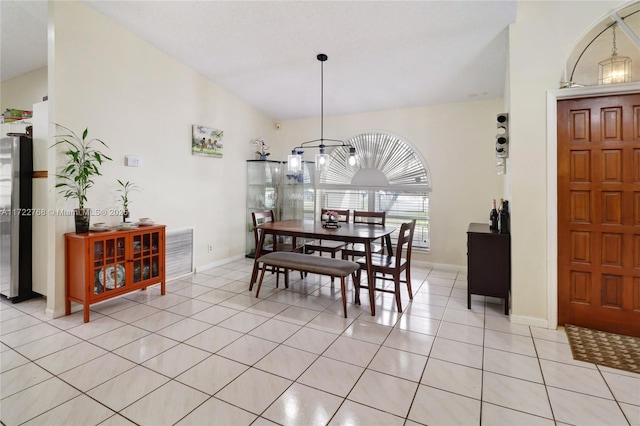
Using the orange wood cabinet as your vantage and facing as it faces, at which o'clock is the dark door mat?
The dark door mat is roughly at 12 o'clock from the orange wood cabinet.

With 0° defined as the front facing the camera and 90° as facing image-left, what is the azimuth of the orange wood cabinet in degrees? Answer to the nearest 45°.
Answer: approximately 315°

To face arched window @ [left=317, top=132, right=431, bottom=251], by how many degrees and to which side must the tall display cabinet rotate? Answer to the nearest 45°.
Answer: approximately 90° to its left

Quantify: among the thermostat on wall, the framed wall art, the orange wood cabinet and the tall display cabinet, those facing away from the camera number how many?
0

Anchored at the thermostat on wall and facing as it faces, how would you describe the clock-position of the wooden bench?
The wooden bench is roughly at 12 o'clock from the thermostat on wall.

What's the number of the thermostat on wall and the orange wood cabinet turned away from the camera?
0

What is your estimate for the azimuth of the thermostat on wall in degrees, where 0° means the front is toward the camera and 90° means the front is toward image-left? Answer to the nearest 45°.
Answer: approximately 315°

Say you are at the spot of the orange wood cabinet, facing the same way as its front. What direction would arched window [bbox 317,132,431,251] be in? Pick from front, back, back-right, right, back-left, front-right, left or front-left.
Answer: front-left

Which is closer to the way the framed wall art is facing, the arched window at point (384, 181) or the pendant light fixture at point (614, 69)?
the pendant light fixture

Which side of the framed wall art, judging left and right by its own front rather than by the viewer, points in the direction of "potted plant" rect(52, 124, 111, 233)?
right

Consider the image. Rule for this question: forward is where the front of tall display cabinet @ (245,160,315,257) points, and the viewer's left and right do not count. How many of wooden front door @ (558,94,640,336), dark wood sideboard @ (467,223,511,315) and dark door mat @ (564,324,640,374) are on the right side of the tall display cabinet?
0

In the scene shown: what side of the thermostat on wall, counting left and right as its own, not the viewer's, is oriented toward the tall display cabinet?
left

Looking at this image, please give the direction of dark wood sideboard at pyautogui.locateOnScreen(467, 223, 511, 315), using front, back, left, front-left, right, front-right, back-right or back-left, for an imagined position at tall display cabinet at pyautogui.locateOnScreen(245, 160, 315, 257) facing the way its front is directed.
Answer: front-left

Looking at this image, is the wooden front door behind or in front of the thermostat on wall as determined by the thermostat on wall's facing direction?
in front

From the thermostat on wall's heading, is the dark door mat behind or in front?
in front

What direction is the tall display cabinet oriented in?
toward the camera

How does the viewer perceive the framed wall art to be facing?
facing the viewer and to the right of the viewer

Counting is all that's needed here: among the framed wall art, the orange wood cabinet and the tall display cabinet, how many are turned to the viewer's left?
0

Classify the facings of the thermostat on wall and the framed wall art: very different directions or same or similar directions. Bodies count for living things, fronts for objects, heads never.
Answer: same or similar directions
